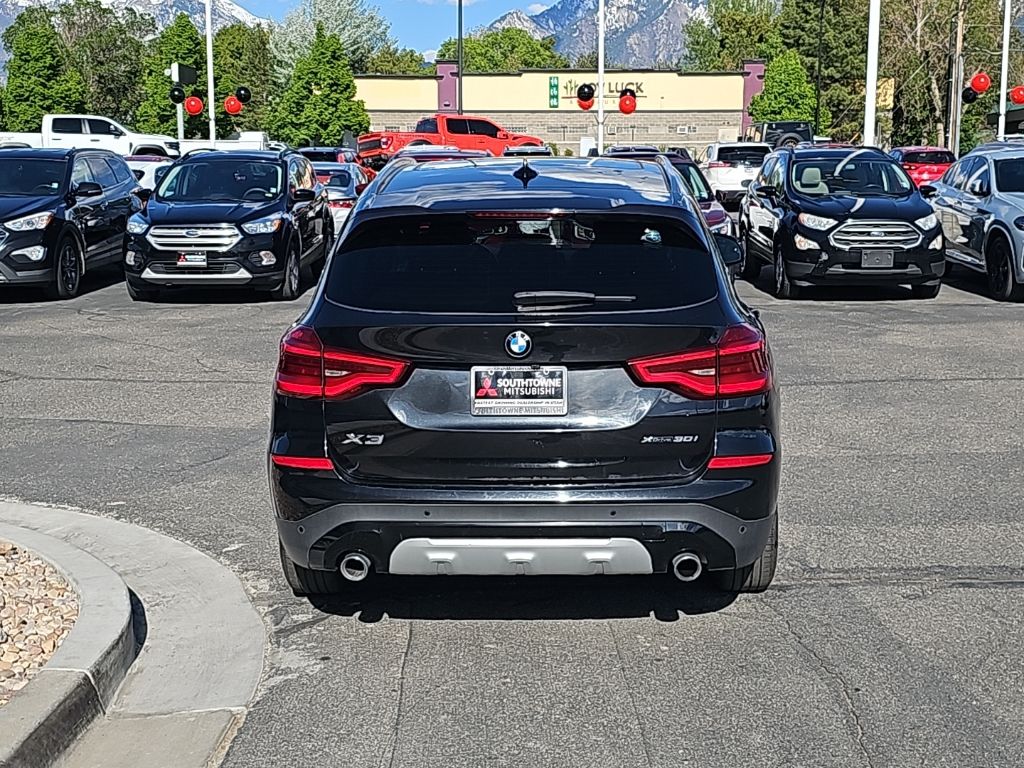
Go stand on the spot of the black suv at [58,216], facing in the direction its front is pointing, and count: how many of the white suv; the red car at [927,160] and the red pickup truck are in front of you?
0

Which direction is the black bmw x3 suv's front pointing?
away from the camera

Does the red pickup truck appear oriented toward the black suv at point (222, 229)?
no

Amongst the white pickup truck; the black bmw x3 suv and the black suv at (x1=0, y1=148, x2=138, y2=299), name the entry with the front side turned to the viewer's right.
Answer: the white pickup truck

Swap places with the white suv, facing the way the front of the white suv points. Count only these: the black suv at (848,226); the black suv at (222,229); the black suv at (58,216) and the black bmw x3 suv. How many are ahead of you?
0

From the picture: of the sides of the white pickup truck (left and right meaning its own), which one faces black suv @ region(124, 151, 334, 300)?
right

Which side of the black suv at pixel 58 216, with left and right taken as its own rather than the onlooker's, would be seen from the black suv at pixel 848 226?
left

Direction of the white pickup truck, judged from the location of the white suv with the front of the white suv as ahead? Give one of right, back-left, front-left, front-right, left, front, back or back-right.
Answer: left

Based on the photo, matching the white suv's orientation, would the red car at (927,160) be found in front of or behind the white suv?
in front

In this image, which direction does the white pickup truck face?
to the viewer's right

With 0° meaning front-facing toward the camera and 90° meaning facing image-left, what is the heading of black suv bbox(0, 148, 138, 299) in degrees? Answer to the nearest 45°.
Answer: approximately 45°

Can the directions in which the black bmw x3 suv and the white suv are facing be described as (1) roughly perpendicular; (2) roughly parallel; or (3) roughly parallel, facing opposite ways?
roughly parallel

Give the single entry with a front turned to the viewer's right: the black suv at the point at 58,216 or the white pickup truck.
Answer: the white pickup truck

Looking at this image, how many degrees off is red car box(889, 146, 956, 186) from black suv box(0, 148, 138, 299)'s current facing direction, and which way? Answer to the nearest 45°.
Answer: approximately 180°

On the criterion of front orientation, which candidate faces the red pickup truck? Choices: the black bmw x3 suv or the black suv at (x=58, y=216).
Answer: the black bmw x3 suv

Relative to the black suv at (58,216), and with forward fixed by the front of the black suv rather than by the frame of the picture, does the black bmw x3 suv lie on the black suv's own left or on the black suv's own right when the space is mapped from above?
on the black suv's own left

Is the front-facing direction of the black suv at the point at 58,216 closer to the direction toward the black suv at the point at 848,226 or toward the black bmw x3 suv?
the black bmw x3 suv

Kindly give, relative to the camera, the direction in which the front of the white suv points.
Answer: facing away from the viewer
